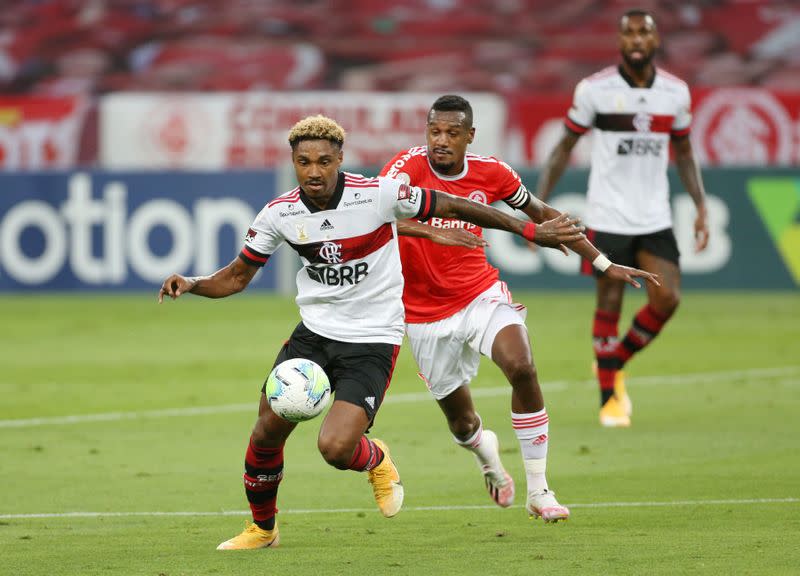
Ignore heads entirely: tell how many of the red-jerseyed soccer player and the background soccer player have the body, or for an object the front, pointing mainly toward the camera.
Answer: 2

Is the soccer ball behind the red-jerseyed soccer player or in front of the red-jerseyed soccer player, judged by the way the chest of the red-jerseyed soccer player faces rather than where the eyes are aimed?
in front

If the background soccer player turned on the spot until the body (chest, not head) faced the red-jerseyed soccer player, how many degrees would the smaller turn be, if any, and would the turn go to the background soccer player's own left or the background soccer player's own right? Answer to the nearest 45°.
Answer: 0° — they already face them

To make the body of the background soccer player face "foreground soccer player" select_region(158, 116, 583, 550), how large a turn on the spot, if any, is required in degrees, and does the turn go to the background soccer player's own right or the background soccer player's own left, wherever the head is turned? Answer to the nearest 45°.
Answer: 0° — they already face them

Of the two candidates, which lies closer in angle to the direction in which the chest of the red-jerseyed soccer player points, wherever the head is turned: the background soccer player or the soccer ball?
the soccer ball

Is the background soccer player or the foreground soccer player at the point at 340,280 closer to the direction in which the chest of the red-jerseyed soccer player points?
the foreground soccer player

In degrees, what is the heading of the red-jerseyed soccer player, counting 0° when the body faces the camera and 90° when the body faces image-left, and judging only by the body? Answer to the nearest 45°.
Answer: approximately 0°

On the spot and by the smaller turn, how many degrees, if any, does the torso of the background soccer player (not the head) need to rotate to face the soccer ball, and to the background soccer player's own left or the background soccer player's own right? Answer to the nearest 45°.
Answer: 0° — they already face it

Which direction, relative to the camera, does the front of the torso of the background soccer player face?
toward the camera
